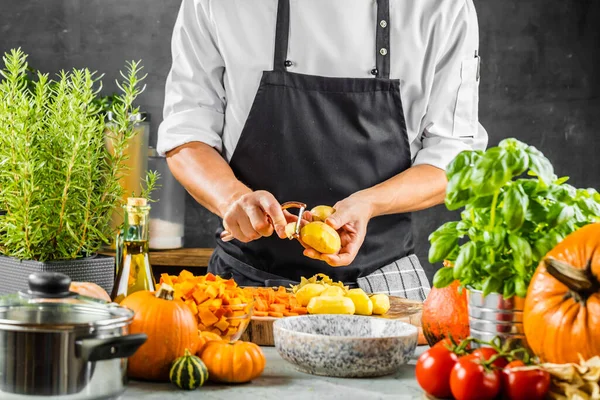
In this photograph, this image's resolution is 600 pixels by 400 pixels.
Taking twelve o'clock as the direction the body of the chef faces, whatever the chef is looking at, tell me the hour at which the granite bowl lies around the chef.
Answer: The granite bowl is roughly at 12 o'clock from the chef.

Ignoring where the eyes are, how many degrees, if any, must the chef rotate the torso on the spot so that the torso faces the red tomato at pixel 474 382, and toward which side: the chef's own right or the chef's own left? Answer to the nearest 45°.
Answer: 0° — they already face it

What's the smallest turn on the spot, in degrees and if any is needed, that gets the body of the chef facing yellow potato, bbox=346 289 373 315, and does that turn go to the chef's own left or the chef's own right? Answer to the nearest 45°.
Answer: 0° — they already face it

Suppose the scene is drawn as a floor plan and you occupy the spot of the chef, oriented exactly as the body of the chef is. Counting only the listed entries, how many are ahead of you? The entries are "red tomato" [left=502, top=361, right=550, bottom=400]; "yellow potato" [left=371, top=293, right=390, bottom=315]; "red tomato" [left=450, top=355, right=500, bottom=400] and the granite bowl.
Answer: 4

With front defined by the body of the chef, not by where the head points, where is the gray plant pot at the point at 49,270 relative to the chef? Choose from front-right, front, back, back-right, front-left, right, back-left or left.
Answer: front-right

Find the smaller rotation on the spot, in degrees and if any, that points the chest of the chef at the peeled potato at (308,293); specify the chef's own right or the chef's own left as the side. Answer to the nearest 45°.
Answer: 0° — they already face it

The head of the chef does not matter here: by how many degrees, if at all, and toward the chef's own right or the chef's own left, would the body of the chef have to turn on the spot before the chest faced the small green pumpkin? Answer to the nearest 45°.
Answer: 0° — they already face it

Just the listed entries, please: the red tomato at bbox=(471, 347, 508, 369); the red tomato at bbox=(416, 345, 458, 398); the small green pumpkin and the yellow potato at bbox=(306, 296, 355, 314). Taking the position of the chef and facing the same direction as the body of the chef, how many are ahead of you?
4

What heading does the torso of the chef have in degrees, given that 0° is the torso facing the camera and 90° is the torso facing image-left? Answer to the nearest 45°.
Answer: approximately 0°

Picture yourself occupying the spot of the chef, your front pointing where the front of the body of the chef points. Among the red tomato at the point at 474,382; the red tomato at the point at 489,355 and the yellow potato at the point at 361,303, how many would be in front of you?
3
